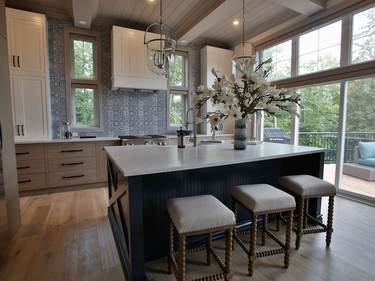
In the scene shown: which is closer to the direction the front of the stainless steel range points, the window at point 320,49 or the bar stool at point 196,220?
the bar stool

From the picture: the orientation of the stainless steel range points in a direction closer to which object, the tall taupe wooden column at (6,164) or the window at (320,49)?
the tall taupe wooden column

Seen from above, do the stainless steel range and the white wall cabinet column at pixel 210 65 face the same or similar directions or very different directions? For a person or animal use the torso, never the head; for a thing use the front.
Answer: same or similar directions

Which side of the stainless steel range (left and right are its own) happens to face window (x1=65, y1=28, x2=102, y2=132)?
right

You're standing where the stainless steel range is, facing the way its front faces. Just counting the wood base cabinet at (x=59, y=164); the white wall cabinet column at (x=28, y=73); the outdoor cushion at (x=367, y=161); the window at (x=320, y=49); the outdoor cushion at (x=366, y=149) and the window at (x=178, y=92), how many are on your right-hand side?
2

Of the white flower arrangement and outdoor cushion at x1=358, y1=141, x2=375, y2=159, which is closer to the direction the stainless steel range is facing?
the white flower arrangement

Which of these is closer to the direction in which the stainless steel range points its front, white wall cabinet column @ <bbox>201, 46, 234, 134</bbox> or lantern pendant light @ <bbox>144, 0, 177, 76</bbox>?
the lantern pendant light

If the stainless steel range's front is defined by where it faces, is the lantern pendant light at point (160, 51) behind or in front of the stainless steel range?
in front

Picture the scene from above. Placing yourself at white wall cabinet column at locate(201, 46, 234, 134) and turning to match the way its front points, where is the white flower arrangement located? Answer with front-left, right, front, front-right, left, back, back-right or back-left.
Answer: front-right

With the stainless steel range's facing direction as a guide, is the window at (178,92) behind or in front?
behind

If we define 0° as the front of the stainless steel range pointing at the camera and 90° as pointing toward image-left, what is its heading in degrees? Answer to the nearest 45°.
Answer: approximately 0°
